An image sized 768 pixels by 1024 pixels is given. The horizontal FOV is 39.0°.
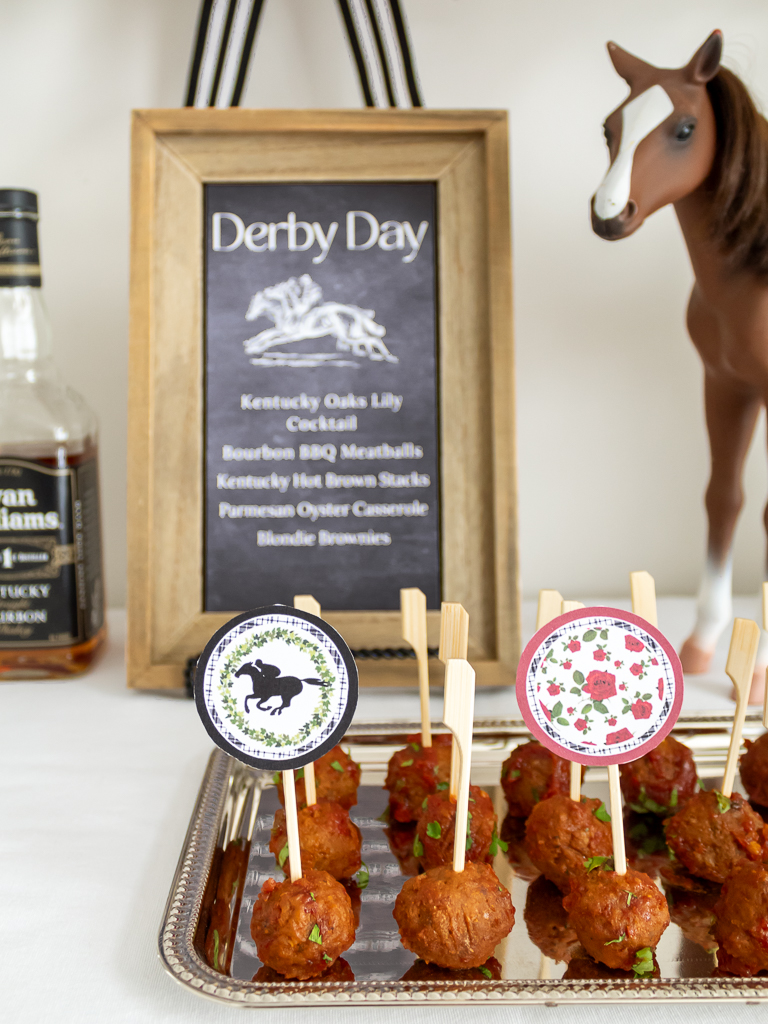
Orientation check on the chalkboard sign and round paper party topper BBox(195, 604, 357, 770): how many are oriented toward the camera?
2

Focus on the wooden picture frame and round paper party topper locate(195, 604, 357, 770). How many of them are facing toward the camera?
2

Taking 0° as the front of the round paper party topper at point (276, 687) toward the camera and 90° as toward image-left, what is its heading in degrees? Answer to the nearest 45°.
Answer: approximately 0°

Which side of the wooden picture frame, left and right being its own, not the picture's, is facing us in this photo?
front

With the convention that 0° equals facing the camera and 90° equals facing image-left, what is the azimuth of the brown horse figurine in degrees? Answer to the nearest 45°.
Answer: approximately 45°

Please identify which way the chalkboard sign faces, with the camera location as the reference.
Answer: facing the viewer
